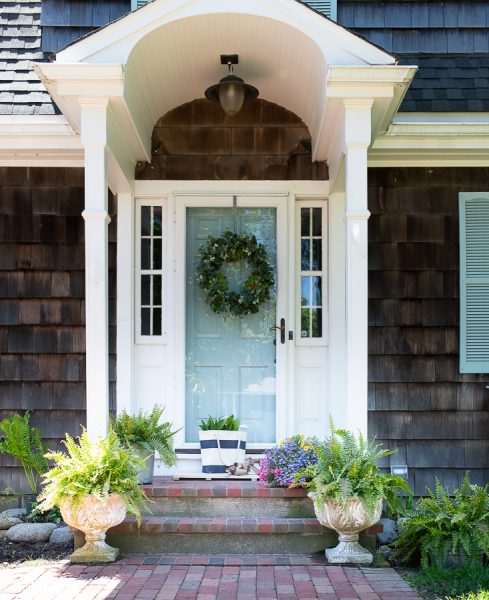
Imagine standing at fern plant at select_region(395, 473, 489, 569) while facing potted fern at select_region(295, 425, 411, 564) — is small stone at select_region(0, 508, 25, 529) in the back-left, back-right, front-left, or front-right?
front-right

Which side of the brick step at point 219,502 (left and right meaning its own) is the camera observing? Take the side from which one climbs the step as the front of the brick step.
front

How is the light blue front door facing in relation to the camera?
toward the camera

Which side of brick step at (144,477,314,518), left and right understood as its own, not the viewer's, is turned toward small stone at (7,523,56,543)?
right

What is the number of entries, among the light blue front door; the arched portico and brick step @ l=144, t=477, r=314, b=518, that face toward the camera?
3

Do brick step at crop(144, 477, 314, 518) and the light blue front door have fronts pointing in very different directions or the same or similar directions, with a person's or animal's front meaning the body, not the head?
same or similar directions

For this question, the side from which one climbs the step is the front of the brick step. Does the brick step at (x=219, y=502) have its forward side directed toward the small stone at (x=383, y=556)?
no

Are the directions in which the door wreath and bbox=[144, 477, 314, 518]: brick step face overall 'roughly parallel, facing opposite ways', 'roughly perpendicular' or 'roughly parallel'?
roughly parallel

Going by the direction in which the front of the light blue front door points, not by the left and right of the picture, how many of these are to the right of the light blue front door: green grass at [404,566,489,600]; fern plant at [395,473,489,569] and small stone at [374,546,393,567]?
0

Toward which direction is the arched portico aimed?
toward the camera

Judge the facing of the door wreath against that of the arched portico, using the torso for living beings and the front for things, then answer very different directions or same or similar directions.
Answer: same or similar directions

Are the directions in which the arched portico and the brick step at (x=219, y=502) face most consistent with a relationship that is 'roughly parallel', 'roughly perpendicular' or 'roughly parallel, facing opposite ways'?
roughly parallel
